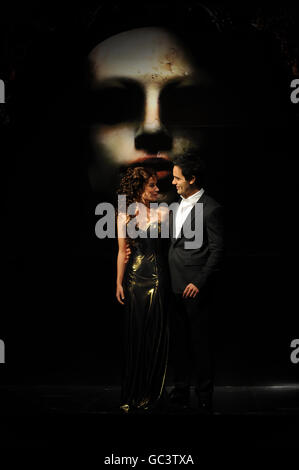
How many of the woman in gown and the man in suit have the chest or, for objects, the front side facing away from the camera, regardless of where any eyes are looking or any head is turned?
0

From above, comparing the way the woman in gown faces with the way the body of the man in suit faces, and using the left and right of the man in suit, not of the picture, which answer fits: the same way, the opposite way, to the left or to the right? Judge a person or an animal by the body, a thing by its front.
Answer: to the left

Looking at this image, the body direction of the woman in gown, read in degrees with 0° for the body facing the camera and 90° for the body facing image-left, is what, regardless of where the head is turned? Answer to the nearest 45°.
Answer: approximately 315°

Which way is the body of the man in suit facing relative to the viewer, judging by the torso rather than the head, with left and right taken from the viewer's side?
facing the viewer and to the left of the viewer

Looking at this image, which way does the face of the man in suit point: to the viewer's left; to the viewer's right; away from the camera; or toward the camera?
to the viewer's left
